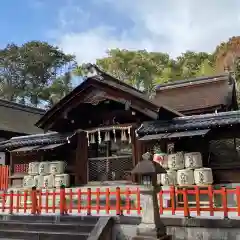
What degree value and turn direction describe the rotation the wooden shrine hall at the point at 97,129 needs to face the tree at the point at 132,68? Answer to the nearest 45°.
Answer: approximately 180°

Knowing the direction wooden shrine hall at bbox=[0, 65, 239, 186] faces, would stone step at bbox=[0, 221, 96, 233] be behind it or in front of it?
in front

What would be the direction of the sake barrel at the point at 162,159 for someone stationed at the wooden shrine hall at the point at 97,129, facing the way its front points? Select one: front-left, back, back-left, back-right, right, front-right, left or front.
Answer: front-left

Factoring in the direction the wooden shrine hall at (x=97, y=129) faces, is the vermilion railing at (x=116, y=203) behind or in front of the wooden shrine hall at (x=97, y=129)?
in front

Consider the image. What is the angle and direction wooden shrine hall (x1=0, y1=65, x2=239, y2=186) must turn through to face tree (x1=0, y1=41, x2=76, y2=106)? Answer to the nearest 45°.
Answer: approximately 180°

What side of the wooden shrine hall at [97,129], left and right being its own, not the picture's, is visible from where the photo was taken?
front

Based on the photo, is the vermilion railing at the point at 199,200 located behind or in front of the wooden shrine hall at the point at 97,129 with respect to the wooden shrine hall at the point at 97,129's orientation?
in front

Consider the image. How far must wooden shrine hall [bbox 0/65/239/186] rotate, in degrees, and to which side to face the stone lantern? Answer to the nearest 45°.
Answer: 0° — it already faces it
